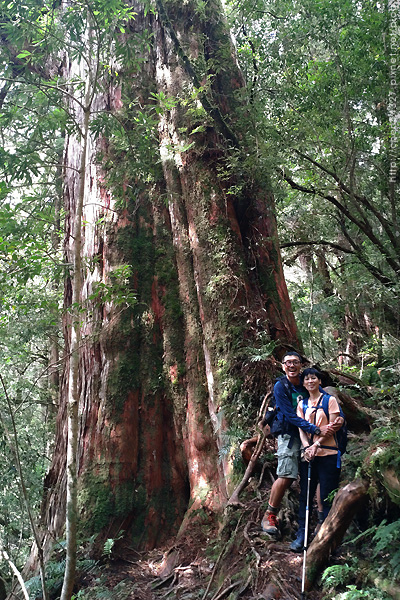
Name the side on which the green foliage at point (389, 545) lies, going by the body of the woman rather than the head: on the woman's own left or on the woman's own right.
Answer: on the woman's own left

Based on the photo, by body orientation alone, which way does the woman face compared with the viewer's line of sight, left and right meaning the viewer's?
facing the viewer and to the left of the viewer

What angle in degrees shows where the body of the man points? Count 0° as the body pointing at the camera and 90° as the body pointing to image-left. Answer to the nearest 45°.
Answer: approximately 315°
